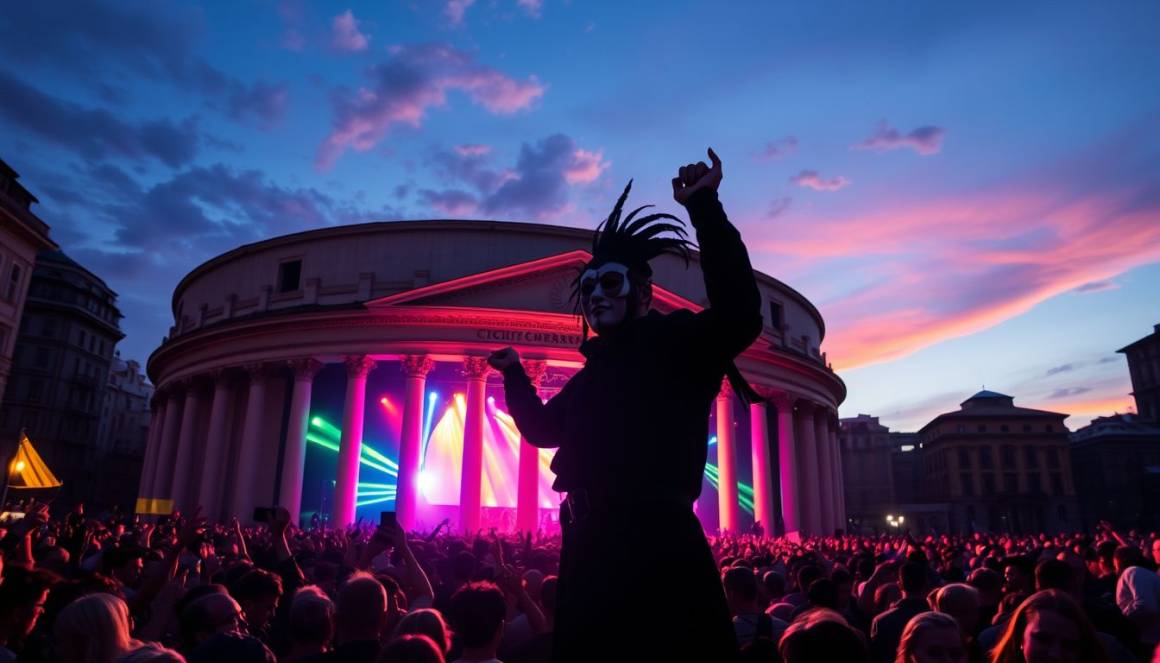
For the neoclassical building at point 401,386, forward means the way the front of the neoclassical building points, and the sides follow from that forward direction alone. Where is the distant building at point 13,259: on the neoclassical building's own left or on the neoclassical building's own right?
on the neoclassical building's own right

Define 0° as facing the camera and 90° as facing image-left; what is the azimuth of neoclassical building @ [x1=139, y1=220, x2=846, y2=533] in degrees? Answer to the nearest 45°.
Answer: approximately 0°

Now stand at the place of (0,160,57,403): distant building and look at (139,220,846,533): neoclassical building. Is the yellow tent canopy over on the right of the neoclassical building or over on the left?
right

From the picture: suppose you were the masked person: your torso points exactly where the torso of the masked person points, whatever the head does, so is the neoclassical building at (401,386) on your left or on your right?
on your right
